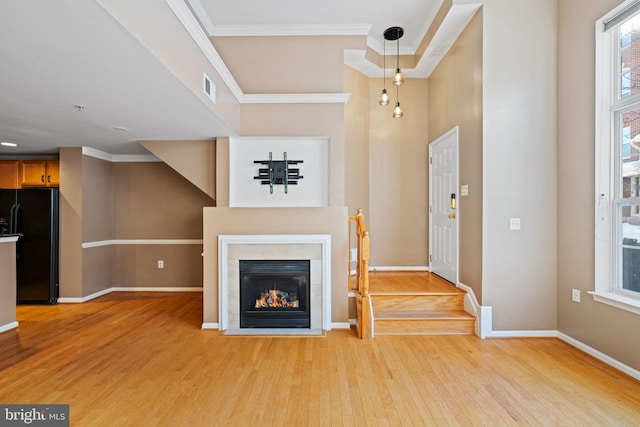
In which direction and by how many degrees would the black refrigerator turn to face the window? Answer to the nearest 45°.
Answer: approximately 90° to its left

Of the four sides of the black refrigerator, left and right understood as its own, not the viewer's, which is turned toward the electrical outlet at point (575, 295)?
left

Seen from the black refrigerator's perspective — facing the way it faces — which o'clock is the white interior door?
The white interior door is roughly at 9 o'clock from the black refrigerator.

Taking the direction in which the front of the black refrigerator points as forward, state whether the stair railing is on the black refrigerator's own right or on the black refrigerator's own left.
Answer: on the black refrigerator's own left

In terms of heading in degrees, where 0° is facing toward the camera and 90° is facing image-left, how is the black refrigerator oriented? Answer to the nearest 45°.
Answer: approximately 45°
